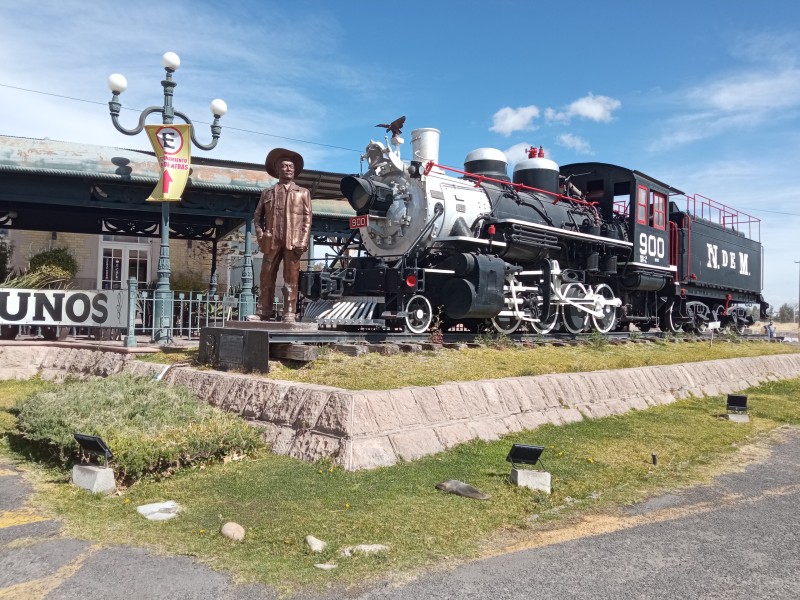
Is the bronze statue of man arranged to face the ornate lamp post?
no

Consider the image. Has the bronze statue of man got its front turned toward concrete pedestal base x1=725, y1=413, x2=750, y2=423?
no

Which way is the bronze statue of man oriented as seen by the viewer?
toward the camera

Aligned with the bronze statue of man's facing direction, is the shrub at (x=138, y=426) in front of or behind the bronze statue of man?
in front

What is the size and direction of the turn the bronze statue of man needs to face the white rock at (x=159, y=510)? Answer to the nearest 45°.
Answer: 0° — it already faces it

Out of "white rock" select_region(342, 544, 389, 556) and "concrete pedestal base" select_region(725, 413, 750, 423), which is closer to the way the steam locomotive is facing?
the white rock

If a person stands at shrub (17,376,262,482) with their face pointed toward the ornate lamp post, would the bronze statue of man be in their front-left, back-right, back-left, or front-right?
front-right

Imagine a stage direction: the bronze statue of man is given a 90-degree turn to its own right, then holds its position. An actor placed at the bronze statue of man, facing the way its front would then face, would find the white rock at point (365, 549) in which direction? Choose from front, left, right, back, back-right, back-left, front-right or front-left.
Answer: left

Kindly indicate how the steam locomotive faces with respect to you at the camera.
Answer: facing the viewer and to the left of the viewer

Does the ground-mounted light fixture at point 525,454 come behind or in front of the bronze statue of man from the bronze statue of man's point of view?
in front

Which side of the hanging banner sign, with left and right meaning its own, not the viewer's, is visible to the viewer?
front

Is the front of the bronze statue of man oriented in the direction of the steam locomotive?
no

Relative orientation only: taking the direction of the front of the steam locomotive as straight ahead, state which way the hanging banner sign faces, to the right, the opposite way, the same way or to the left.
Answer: to the left

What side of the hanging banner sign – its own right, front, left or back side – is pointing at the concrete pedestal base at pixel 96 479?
front

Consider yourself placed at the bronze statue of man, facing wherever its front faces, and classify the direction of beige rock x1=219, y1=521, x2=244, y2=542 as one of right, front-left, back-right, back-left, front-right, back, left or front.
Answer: front

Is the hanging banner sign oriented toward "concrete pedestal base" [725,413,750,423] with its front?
no

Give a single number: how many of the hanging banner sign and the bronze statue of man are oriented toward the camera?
2

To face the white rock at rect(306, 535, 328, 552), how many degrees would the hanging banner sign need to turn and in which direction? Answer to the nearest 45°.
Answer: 0° — it already faces it

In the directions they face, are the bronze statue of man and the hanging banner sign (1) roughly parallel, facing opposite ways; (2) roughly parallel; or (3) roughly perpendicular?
roughly parallel
